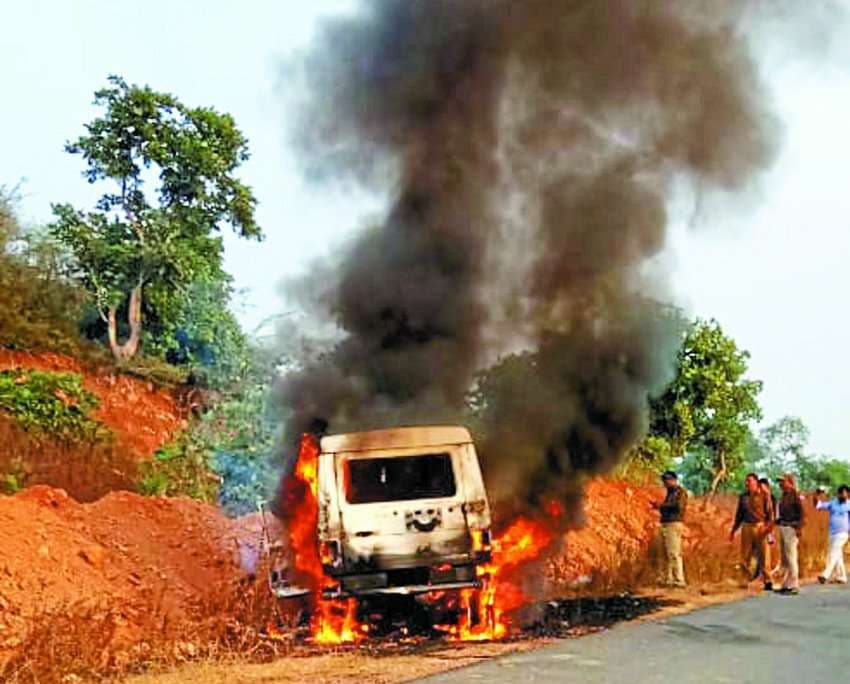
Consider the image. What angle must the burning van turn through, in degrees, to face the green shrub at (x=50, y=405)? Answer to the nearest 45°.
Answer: approximately 45° to its left

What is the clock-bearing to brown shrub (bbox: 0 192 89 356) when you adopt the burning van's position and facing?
The brown shrub is roughly at 11 o'clock from the burning van.

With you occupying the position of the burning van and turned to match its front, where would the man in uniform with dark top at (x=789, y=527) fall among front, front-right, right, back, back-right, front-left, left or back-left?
front-right

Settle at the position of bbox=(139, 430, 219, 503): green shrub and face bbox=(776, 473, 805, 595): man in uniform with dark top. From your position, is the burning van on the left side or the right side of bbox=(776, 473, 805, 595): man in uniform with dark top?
right

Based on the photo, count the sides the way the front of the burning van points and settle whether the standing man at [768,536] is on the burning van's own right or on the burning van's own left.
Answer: on the burning van's own right

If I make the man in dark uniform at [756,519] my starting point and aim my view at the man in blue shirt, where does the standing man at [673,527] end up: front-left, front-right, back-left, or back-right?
back-left

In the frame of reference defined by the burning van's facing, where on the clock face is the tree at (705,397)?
The tree is roughly at 1 o'clock from the burning van.

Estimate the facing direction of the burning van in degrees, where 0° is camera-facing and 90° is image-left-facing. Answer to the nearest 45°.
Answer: approximately 180°

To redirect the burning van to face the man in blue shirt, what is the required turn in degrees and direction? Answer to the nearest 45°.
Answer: approximately 45° to its right

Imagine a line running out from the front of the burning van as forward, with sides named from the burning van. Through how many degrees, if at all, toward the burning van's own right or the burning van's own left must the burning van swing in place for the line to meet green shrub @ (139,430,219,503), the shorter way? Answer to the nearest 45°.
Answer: approximately 45° to the burning van's own left
